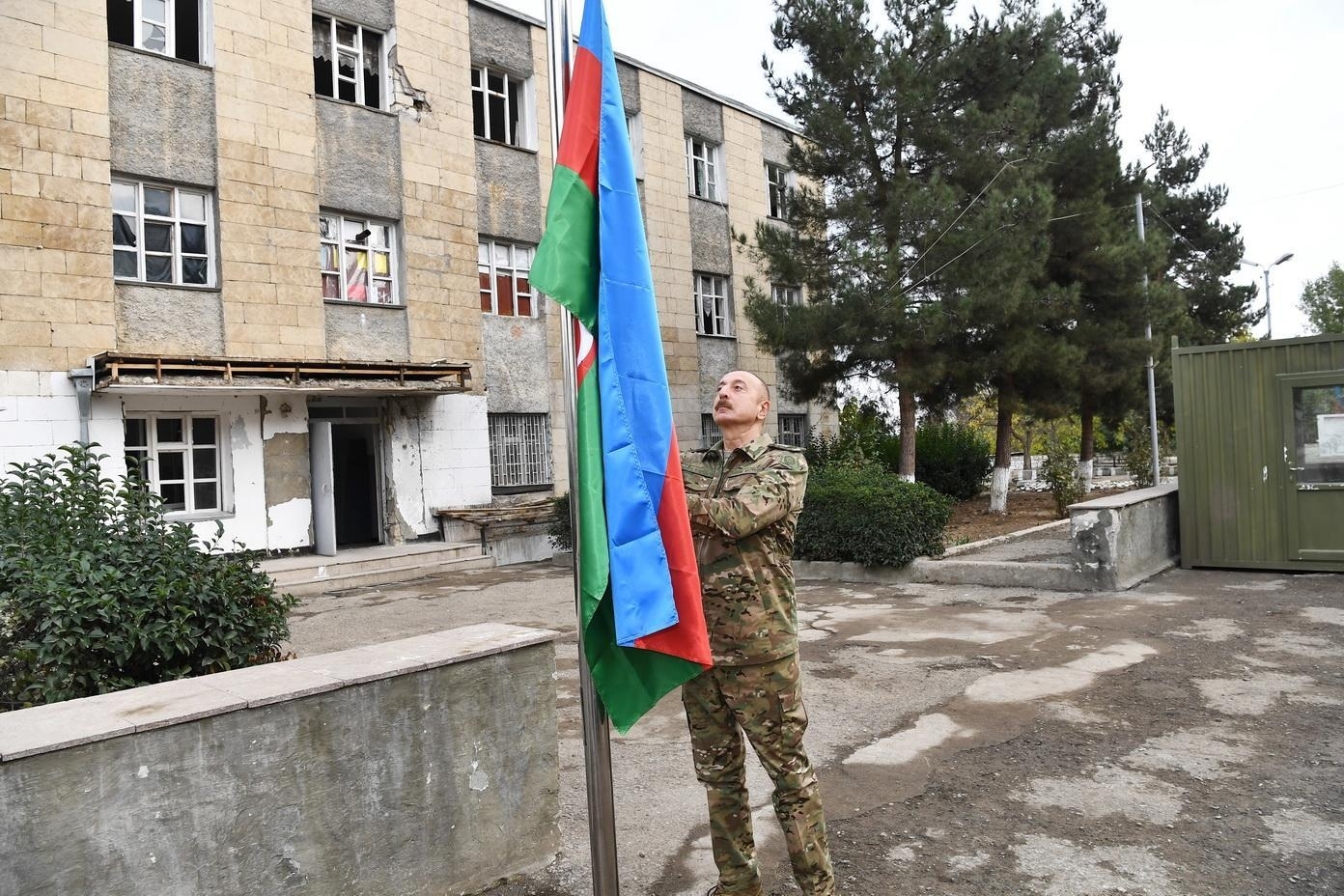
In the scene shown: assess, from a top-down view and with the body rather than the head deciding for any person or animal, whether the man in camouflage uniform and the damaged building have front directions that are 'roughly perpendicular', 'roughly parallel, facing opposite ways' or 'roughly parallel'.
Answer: roughly perpendicular

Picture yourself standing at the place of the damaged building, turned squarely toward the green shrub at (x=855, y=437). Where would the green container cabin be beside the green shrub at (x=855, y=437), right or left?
right

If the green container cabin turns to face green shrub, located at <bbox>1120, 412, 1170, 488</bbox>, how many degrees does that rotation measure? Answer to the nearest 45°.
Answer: approximately 180°

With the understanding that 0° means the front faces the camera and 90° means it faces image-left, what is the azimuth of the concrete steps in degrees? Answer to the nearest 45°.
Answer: approximately 315°

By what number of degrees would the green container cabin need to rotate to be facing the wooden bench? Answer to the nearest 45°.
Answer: approximately 90° to its right

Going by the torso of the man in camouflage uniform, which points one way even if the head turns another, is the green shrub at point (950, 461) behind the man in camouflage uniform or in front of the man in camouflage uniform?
behind

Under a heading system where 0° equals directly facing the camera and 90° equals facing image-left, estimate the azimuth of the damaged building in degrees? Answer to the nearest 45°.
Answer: approximately 315°

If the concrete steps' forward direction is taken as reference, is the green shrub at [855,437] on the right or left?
on its left

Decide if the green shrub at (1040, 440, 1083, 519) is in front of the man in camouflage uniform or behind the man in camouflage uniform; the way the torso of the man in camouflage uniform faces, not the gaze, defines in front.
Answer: behind

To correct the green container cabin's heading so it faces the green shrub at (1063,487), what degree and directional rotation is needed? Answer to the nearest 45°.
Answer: approximately 135° to its right

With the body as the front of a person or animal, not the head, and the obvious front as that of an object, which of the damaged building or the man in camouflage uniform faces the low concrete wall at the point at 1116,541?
the damaged building

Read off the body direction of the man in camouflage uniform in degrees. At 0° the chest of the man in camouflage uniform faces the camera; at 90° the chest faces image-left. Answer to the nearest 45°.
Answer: approximately 45°
